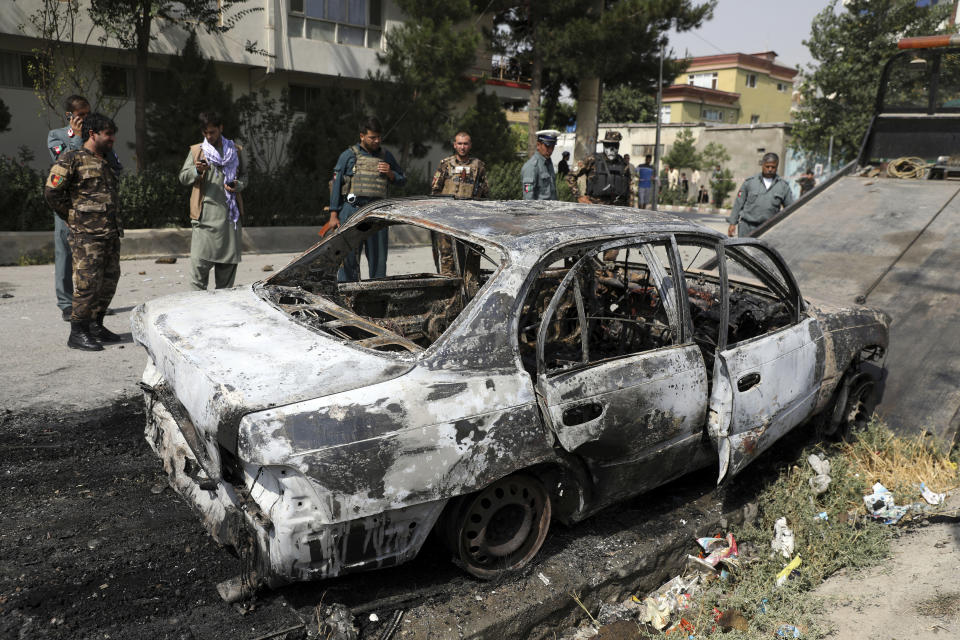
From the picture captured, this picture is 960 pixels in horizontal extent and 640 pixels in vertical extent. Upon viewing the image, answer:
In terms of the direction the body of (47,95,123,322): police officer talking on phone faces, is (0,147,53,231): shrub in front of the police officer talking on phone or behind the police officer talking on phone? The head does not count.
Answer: behind

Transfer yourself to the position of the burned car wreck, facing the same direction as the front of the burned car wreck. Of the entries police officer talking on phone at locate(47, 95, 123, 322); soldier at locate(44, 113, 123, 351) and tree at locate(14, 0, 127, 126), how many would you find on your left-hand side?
3

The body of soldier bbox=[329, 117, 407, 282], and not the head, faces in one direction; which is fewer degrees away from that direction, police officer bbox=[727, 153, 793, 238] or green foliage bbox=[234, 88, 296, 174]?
the police officer

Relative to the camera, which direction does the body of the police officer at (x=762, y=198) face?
toward the camera

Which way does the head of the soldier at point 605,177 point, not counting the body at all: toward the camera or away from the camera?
toward the camera

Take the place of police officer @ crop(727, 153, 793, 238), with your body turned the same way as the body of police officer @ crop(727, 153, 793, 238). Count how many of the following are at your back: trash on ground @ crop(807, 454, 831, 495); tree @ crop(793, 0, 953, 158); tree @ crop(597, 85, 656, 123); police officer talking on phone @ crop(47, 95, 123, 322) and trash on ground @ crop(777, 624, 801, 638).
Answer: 2

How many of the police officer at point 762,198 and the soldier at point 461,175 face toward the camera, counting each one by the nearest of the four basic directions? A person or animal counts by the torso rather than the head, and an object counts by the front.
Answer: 2

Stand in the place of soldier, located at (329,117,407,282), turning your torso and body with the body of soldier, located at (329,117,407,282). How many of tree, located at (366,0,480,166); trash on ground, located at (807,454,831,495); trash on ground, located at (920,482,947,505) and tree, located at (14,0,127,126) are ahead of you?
2

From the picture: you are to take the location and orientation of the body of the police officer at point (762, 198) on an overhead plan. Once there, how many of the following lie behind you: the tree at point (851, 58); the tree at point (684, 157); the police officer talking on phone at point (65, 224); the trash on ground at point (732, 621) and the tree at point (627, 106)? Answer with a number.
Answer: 3

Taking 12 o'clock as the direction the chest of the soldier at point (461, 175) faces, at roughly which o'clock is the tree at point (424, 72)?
The tree is roughly at 6 o'clock from the soldier.

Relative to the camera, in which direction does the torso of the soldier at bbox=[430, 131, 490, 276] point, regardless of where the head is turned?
toward the camera

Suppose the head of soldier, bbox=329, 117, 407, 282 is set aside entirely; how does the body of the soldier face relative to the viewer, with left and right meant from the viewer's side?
facing the viewer and to the right of the viewer

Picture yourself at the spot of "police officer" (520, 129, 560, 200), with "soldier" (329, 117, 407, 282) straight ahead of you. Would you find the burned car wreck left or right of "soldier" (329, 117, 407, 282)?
left

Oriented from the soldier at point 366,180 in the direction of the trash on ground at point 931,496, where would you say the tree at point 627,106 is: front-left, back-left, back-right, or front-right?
back-left

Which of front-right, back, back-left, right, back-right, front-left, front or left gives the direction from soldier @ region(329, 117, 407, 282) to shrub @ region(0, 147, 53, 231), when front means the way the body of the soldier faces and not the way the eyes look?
back

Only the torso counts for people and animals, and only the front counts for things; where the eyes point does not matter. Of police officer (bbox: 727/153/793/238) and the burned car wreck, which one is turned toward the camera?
the police officer

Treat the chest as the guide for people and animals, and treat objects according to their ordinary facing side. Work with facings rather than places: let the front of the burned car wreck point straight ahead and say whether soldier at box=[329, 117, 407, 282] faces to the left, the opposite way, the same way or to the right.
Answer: to the right

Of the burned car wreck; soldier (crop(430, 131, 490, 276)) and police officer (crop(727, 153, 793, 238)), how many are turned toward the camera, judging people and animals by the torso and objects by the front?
2

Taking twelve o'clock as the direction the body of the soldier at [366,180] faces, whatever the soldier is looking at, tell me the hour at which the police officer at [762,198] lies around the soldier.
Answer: The police officer is roughly at 10 o'clock from the soldier.

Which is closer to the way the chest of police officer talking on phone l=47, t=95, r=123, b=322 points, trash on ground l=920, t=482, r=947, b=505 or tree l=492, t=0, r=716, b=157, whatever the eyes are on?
the trash on ground
